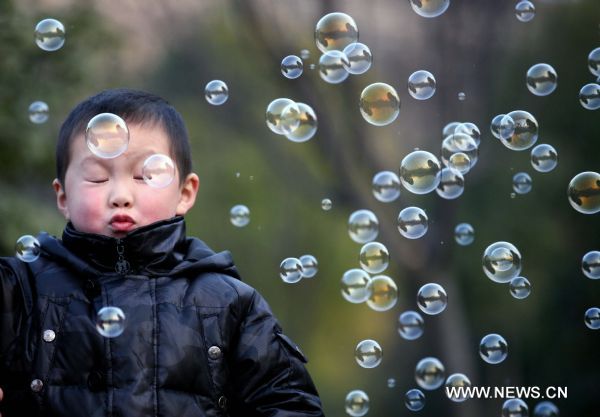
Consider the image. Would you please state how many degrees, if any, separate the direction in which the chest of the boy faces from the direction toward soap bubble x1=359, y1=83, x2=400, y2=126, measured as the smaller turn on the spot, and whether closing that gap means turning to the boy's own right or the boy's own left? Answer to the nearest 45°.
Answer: approximately 135° to the boy's own left

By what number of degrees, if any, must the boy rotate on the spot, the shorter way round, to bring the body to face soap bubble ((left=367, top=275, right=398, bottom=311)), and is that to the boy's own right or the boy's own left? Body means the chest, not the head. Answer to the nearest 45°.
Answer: approximately 135° to the boy's own left

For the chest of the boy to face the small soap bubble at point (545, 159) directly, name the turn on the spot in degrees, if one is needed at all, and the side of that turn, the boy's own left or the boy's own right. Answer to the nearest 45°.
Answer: approximately 135° to the boy's own left

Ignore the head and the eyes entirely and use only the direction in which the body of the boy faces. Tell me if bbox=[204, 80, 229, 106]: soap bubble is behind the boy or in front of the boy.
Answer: behind

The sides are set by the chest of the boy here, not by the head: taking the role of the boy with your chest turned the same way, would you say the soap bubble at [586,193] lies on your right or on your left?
on your left

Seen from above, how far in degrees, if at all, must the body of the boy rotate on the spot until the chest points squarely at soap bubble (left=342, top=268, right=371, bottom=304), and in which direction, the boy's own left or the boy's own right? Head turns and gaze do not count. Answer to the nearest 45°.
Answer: approximately 135° to the boy's own left

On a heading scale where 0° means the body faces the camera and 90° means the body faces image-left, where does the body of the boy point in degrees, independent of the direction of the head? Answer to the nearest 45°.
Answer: approximately 0°
